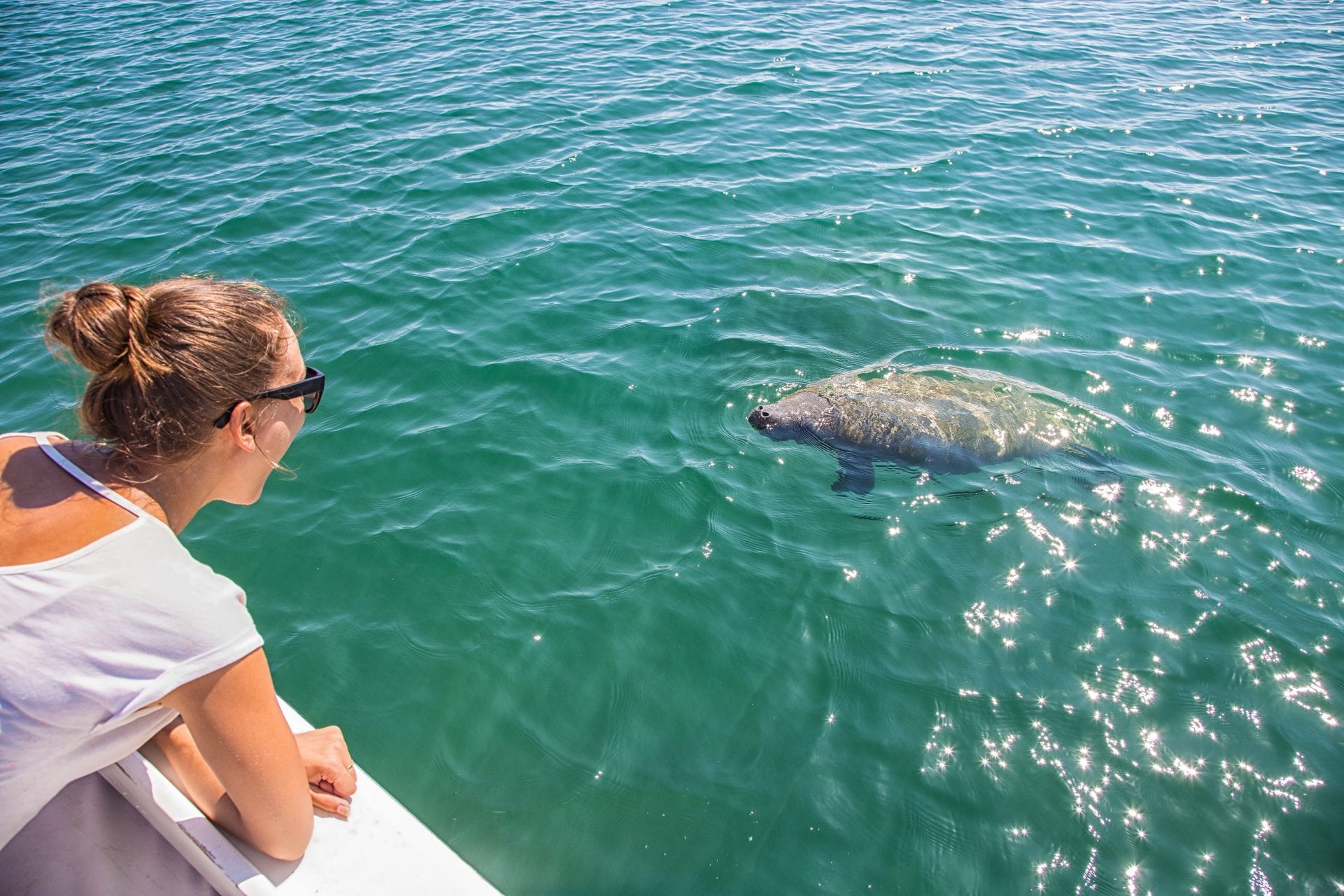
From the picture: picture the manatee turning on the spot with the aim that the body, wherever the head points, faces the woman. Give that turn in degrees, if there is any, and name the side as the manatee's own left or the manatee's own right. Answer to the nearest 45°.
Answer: approximately 90° to the manatee's own left

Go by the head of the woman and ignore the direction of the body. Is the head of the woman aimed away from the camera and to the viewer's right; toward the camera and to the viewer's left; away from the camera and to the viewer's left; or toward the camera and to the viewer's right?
away from the camera and to the viewer's right

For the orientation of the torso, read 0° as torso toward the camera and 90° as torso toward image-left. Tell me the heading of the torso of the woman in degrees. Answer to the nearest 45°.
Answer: approximately 225°

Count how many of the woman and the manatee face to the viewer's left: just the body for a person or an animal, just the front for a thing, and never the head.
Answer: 1

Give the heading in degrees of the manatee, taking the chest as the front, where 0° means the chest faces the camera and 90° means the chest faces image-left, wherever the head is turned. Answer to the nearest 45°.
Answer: approximately 90°
